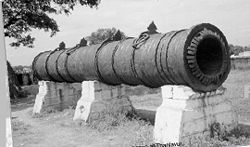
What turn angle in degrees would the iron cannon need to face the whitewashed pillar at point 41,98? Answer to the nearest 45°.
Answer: approximately 180°

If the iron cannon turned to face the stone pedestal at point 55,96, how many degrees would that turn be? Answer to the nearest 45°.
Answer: approximately 180°

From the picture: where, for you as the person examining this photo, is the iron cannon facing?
facing the viewer and to the right of the viewer

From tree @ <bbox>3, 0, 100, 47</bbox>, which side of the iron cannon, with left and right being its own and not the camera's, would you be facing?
back
